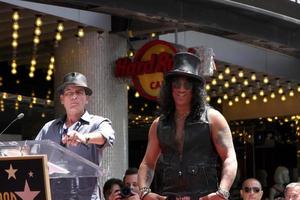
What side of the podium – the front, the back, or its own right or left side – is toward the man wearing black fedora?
back

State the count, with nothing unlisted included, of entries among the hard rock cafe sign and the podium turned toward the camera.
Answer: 2

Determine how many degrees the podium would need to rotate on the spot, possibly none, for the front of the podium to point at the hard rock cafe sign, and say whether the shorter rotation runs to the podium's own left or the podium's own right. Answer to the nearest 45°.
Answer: approximately 180°

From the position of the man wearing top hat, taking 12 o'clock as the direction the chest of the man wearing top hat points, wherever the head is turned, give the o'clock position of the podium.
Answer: The podium is roughly at 3 o'clock from the man wearing top hat.
